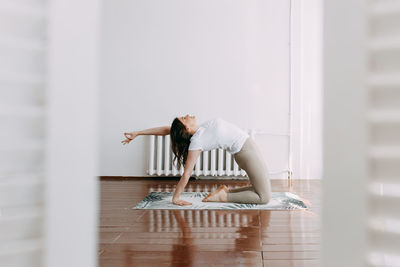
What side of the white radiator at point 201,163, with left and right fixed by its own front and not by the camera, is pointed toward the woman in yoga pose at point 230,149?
front

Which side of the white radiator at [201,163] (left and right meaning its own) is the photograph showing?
front
